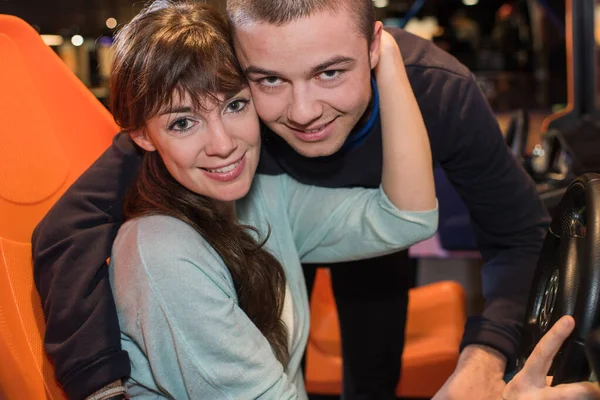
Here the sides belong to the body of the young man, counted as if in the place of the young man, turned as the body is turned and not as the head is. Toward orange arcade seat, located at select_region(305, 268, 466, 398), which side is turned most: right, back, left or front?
back

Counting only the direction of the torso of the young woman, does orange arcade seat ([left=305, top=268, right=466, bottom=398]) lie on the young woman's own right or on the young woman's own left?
on the young woman's own left

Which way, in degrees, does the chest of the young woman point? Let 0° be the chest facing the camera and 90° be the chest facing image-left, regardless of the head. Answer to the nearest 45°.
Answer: approximately 315°

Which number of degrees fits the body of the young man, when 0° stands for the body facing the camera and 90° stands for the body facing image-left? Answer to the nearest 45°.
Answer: approximately 0°

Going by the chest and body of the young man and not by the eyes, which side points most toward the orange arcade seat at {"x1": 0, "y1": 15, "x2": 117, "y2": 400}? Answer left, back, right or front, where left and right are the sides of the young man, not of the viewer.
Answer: right
